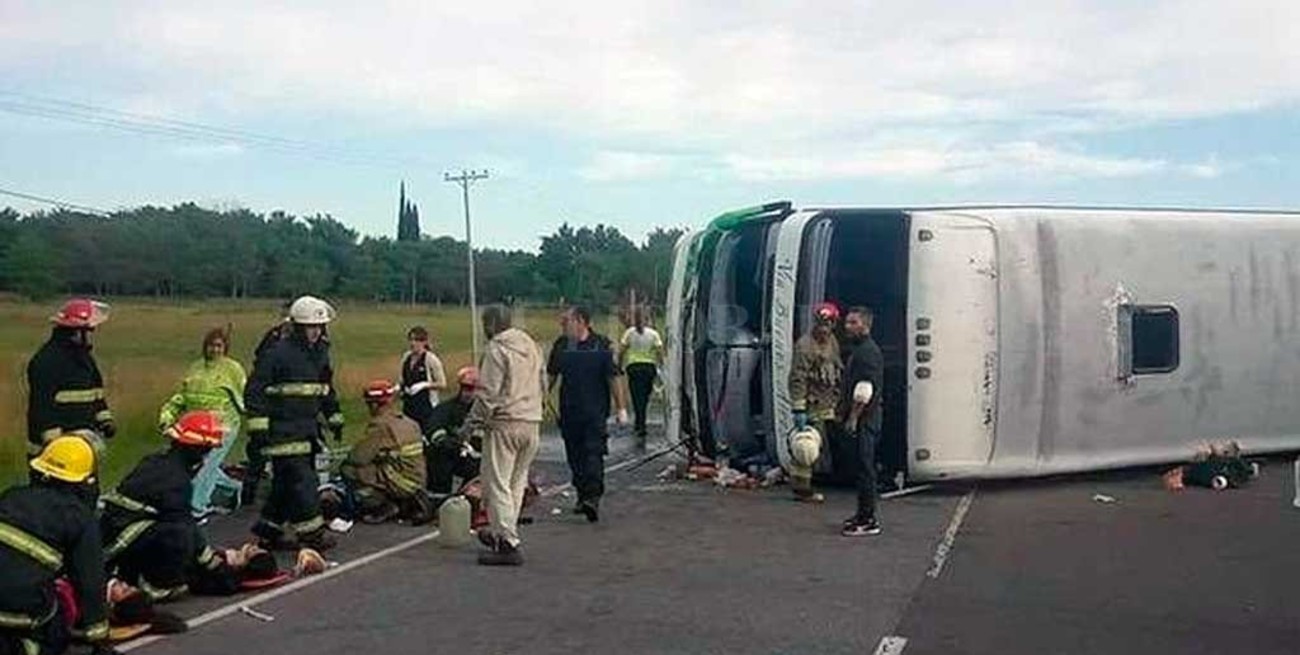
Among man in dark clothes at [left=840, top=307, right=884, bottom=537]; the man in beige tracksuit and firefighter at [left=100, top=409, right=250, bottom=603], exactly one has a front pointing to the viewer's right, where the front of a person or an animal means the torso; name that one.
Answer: the firefighter

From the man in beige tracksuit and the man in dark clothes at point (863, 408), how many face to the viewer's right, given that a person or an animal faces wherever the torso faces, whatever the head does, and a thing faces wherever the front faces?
0

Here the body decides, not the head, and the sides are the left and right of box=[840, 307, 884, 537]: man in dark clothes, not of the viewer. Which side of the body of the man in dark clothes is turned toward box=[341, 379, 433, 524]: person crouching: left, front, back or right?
front

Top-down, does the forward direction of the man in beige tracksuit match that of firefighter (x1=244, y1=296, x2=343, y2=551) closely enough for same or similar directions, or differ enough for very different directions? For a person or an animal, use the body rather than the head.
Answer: very different directions

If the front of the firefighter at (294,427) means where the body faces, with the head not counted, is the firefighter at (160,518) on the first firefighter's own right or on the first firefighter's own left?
on the first firefighter's own right

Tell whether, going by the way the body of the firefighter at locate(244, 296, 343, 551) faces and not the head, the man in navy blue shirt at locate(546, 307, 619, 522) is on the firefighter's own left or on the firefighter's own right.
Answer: on the firefighter's own left

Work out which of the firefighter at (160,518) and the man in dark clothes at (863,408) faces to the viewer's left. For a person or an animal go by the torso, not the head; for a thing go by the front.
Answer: the man in dark clothes

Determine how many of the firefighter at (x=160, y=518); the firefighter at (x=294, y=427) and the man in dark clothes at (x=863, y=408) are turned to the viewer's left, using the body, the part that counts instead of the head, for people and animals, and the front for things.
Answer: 1

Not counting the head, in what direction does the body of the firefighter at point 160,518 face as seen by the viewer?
to the viewer's right

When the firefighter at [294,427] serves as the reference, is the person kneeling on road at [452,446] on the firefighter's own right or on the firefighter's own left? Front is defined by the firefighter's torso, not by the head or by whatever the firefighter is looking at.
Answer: on the firefighter's own left

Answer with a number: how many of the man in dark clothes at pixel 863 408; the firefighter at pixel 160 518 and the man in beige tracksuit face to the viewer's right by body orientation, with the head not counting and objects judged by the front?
1

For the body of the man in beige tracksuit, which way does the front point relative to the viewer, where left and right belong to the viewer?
facing away from the viewer and to the left of the viewer

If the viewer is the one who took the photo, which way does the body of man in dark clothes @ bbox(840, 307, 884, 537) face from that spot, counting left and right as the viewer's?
facing to the left of the viewer

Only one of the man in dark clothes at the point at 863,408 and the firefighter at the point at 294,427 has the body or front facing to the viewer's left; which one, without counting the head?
the man in dark clothes

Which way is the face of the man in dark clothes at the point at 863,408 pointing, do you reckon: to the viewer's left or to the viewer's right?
to the viewer's left
